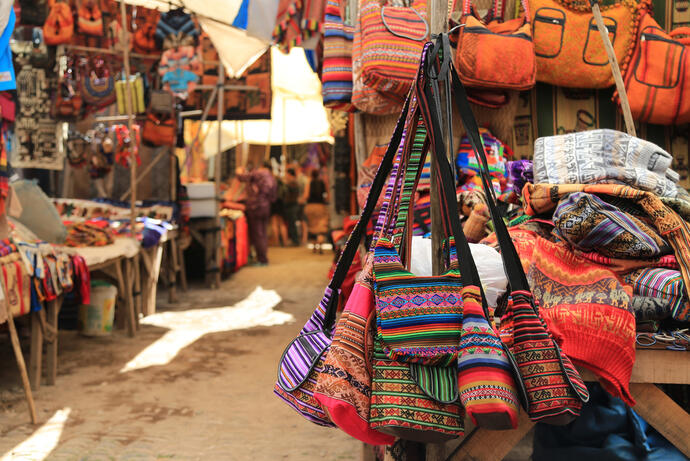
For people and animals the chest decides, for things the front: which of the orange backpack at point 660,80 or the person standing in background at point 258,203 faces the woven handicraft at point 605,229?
the orange backpack

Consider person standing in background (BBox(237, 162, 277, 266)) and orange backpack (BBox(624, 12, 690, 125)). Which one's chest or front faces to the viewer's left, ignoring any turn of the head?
the person standing in background

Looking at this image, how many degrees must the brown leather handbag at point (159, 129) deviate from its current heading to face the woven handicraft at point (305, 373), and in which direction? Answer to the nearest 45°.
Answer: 0° — it already faces it

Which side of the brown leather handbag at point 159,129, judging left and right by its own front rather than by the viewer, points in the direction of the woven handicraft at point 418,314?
front

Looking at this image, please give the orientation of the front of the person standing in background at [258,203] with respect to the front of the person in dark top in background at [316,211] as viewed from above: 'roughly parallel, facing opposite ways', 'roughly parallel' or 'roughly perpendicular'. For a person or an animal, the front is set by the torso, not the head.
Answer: roughly perpendicular

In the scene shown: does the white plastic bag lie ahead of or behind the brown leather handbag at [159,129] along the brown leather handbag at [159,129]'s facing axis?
ahead

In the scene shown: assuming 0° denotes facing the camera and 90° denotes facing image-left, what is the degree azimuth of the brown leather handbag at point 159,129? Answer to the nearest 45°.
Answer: approximately 0°

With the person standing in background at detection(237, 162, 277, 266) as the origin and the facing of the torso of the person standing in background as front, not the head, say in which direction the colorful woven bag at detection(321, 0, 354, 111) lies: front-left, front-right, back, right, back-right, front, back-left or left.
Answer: left
